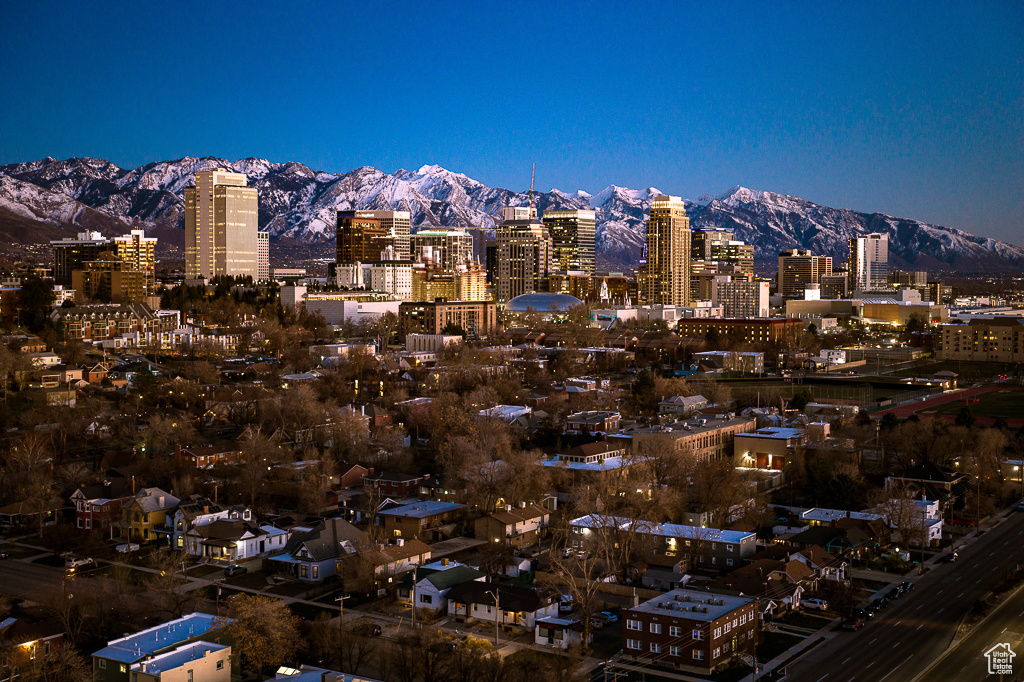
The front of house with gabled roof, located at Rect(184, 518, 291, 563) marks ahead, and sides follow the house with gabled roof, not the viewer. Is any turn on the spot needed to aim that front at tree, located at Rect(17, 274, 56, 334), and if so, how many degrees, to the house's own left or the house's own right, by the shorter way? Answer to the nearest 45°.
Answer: approximately 135° to the house's own right

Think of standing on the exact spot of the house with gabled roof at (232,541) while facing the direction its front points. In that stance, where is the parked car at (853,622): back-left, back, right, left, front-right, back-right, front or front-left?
left

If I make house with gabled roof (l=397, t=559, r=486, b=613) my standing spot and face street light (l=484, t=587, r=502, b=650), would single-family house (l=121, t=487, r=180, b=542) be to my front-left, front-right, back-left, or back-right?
back-right

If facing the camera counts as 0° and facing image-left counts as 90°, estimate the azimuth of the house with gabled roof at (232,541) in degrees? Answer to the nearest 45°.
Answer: approximately 45°

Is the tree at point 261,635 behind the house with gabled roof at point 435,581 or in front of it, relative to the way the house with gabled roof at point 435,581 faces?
in front

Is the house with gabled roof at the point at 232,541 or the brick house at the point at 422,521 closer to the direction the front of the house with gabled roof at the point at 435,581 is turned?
the house with gabled roof

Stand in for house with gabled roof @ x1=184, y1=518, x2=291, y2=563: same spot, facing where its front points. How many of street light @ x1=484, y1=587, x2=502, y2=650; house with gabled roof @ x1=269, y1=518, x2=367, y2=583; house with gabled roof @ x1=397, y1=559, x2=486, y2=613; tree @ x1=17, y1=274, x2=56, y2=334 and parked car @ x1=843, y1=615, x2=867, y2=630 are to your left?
4

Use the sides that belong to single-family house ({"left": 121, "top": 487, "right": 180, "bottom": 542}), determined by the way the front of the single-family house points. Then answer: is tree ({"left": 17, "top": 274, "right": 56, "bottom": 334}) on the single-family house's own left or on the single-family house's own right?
on the single-family house's own right

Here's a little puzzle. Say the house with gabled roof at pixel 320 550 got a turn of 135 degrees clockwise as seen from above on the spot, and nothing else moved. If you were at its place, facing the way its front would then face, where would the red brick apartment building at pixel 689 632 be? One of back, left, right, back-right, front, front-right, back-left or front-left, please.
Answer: back-right

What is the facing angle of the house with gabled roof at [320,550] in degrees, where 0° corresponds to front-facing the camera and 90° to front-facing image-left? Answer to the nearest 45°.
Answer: approximately 45°

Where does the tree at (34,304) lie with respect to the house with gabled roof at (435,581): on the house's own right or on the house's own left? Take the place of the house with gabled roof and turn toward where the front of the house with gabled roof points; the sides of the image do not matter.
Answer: on the house's own right

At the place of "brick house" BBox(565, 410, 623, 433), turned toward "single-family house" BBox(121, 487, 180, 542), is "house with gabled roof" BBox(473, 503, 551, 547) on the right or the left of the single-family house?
left

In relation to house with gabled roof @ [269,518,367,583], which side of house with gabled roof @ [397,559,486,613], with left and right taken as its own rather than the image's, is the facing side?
right
